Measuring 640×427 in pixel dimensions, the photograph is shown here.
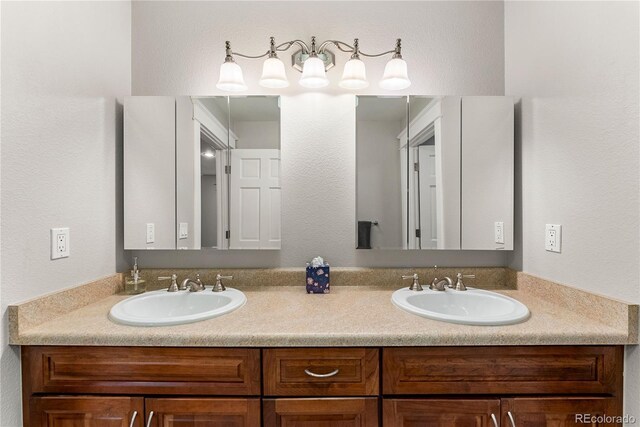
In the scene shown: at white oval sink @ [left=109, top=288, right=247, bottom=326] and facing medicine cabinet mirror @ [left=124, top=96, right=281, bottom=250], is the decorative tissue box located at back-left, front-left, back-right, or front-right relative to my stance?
front-right

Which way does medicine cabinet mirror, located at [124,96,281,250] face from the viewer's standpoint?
toward the camera

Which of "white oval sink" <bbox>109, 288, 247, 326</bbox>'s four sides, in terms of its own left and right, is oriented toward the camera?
front

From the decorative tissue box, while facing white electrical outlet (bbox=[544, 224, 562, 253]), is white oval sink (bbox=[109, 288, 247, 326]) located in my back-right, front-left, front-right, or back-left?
back-right

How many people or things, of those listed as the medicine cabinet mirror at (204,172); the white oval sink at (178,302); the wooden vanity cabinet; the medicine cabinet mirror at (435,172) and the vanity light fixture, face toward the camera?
5

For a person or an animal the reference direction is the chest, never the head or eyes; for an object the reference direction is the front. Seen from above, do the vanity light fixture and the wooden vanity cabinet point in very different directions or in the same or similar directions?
same or similar directions

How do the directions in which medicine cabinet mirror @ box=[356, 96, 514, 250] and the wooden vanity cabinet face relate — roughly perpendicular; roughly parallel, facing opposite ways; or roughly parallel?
roughly parallel

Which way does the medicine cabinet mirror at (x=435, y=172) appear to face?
toward the camera

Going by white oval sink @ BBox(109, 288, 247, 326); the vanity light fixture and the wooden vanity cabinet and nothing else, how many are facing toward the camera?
3

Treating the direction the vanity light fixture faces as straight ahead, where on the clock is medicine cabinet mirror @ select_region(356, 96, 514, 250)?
The medicine cabinet mirror is roughly at 9 o'clock from the vanity light fixture.

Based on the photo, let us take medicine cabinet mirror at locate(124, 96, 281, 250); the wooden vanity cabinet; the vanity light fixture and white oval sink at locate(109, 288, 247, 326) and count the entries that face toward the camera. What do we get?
4

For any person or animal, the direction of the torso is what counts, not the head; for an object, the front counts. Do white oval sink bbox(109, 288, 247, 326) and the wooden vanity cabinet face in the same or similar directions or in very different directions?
same or similar directions
